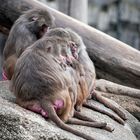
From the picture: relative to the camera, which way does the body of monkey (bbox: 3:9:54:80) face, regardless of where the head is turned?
to the viewer's right

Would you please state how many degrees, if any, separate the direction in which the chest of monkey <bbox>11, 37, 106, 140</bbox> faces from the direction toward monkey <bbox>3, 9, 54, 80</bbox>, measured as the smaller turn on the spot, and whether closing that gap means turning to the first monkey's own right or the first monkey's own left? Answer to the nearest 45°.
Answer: approximately 45° to the first monkey's own left

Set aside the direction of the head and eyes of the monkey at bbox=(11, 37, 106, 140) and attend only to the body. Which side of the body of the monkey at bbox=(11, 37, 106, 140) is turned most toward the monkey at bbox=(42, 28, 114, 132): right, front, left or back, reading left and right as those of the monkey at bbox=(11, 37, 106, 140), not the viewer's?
front

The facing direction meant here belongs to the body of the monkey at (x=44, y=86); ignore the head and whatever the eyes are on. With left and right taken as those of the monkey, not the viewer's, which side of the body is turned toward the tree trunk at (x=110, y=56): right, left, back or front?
front

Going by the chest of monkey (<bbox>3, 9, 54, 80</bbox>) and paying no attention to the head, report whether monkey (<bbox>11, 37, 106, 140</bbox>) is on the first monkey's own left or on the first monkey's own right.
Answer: on the first monkey's own right

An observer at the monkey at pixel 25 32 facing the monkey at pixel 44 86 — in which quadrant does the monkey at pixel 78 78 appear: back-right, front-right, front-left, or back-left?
front-left

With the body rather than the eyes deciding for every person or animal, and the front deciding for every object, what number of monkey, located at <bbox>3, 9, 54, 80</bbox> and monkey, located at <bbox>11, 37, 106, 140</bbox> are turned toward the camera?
0

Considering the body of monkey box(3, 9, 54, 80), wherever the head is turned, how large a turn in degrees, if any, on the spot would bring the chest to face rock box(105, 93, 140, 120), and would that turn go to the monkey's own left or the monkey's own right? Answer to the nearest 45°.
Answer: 0° — it already faces it

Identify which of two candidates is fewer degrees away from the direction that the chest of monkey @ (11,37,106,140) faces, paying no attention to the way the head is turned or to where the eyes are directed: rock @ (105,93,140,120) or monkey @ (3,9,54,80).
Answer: the rock

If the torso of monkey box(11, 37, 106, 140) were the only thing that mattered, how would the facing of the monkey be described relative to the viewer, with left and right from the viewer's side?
facing away from the viewer and to the right of the viewer
